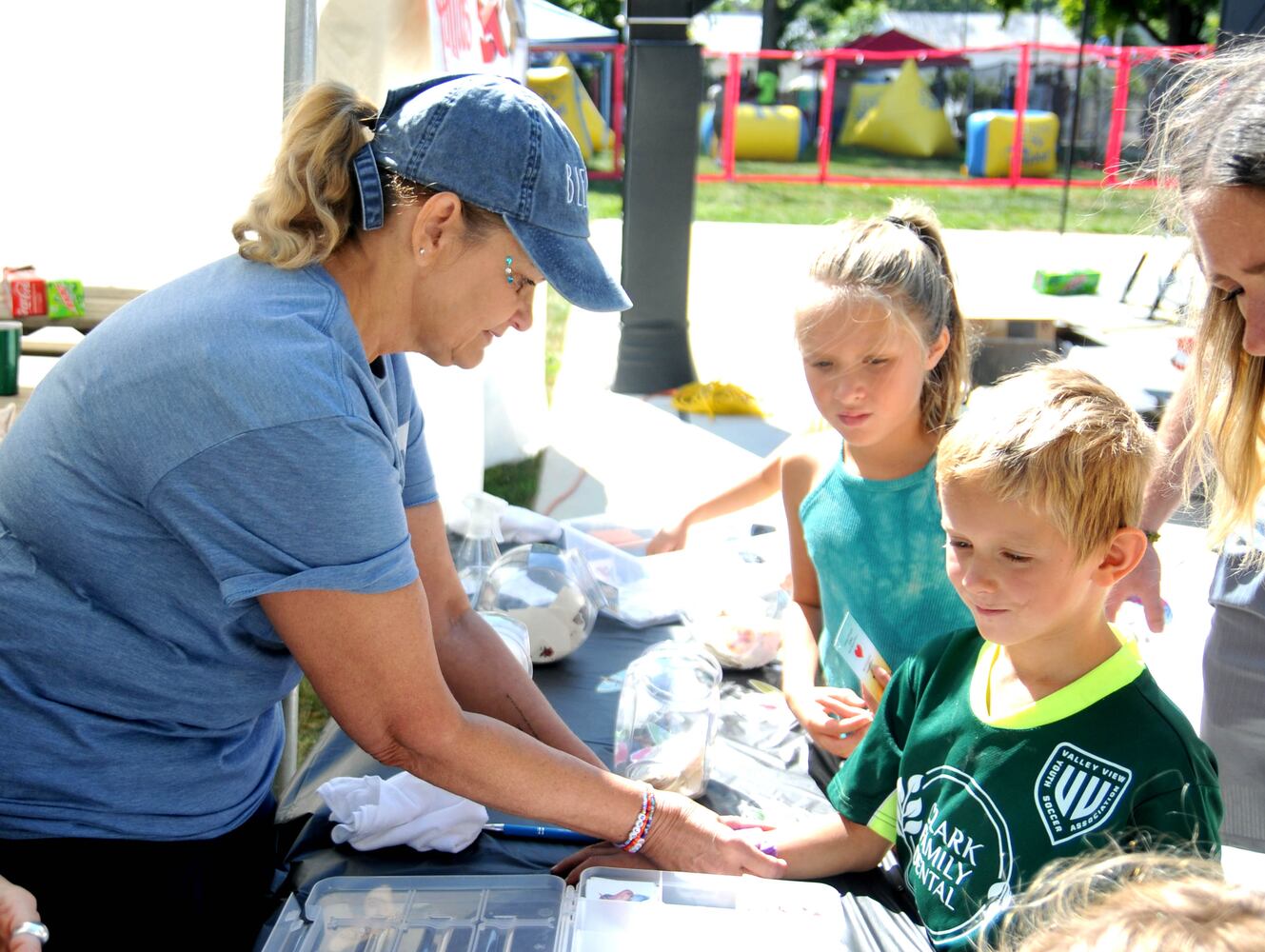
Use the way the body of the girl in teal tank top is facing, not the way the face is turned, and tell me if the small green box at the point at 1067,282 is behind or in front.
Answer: behind

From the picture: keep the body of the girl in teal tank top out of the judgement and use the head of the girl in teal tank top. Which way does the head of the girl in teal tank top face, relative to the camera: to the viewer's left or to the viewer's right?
to the viewer's left

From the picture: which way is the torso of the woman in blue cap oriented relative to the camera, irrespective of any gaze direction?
to the viewer's right

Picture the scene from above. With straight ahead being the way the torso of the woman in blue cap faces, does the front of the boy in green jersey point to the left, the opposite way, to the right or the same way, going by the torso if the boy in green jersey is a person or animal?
the opposite way

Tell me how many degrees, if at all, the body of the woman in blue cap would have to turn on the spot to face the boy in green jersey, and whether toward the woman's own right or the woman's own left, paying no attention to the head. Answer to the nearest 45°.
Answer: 0° — they already face them

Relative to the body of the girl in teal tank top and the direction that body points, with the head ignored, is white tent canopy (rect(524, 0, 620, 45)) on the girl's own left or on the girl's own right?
on the girl's own right

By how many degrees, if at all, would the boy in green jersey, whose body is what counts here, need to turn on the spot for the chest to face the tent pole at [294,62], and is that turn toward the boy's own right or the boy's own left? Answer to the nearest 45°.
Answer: approximately 90° to the boy's own right

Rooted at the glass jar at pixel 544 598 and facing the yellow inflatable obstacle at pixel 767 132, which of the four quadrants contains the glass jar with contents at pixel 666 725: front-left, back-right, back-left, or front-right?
back-right

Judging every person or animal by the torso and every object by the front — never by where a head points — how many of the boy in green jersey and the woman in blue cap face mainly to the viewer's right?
1
